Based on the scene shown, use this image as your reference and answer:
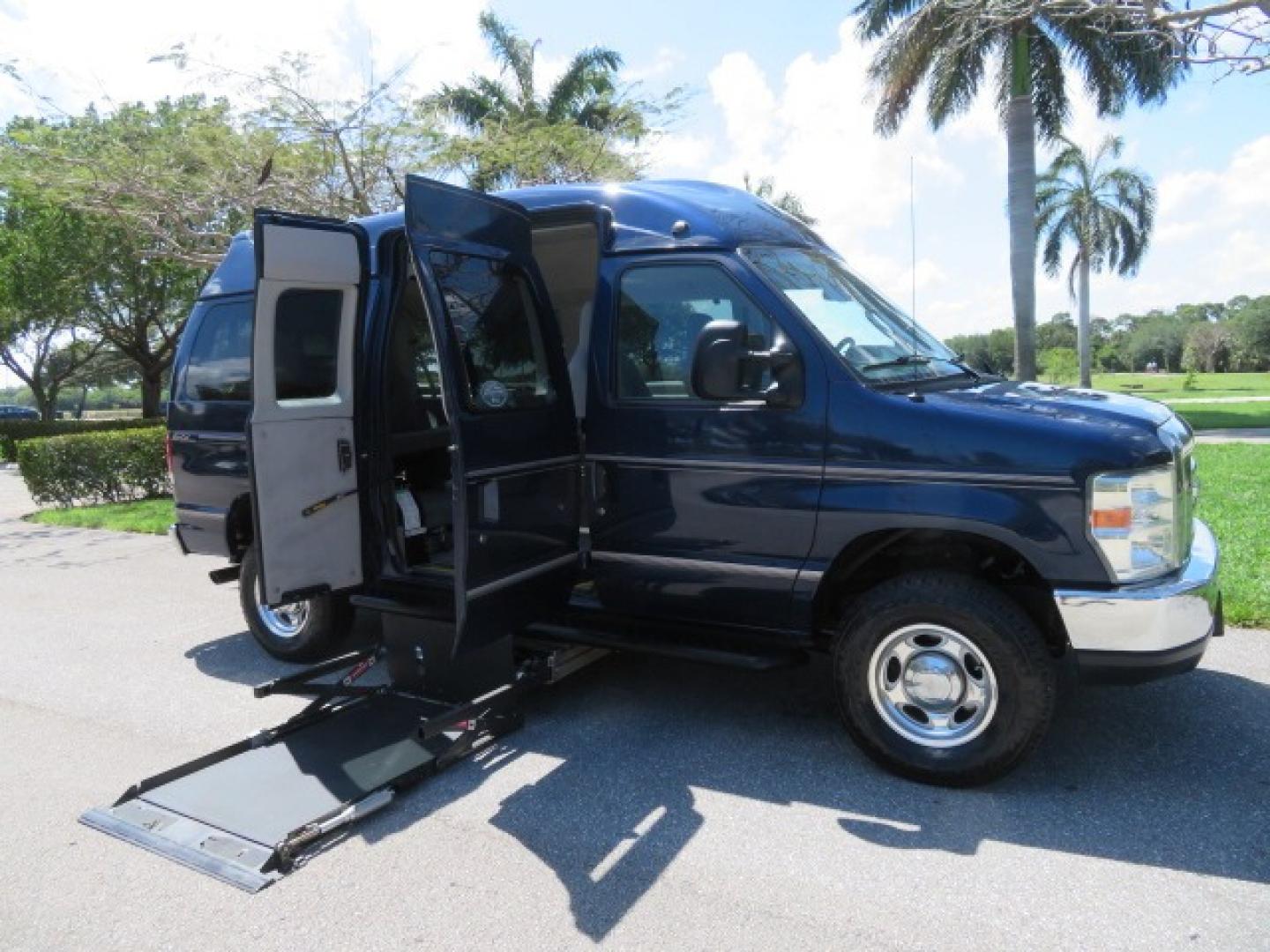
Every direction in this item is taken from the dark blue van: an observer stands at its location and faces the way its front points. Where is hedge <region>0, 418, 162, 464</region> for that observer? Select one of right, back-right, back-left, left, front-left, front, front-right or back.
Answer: back

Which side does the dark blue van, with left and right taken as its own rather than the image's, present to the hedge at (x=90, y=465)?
back

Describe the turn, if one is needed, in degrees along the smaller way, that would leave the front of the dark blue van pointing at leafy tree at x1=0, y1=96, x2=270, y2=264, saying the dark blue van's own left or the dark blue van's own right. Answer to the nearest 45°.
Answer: approximately 180°

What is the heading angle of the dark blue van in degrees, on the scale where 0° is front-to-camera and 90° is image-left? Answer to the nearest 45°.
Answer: approximately 315°

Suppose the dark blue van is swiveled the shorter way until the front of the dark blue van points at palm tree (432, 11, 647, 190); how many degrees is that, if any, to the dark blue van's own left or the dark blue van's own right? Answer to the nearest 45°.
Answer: approximately 135° to the dark blue van's own left

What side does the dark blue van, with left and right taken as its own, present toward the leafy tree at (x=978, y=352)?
left

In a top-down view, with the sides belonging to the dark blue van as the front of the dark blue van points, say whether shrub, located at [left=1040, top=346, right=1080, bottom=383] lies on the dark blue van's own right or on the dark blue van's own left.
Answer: on the dark blue van's own left

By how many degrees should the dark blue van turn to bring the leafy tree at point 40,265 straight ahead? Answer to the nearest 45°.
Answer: approximately 180°
